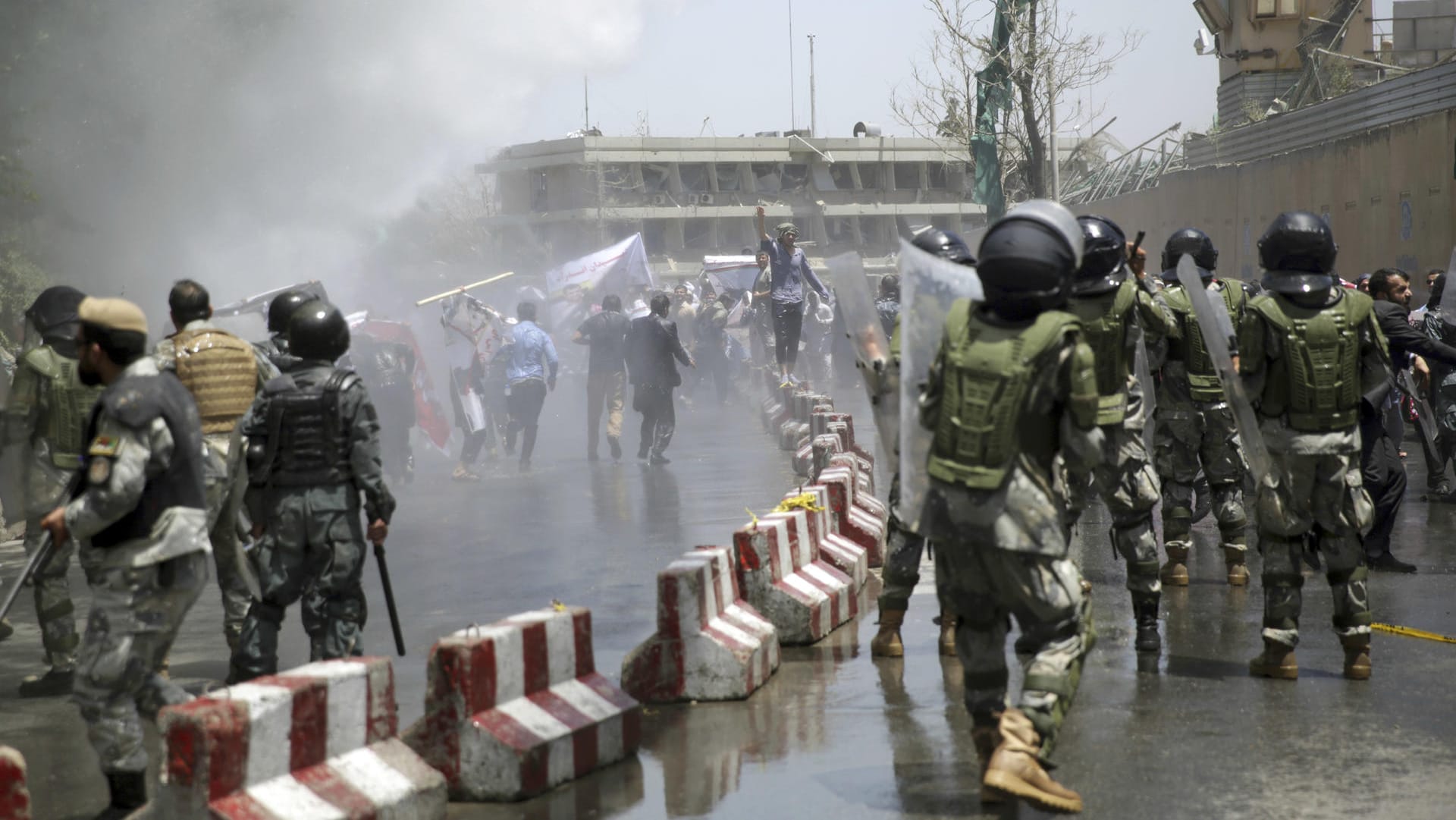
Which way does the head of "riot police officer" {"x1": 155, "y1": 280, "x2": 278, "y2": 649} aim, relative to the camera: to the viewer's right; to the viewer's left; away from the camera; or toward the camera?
away from the camera

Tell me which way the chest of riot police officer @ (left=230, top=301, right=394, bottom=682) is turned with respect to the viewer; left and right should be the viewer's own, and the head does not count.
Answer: facing away from the viewer

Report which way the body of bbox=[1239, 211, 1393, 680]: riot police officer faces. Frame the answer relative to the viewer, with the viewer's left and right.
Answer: facing away from the viewer

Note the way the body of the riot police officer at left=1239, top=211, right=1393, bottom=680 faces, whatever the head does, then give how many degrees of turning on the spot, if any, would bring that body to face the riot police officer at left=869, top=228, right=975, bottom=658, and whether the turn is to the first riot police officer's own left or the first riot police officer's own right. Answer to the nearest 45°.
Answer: approximately 90° to the first riot police officer's own left

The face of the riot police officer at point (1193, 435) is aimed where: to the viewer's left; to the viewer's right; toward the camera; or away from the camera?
away from the camera

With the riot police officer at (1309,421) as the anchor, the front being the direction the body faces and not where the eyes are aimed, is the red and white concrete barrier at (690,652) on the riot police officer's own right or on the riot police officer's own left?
on the riot police officer's own left

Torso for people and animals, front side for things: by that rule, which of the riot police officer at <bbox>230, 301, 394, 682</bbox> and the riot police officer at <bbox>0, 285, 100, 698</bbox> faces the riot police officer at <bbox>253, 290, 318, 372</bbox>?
the riot police officer at <bbox>230, 301, 394, 682</bbox>

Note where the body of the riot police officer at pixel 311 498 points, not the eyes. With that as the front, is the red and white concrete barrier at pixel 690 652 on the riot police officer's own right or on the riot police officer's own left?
on the riot police officer's own right

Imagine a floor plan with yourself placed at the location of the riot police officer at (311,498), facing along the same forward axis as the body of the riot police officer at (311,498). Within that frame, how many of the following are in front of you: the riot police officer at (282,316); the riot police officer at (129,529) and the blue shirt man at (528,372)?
2

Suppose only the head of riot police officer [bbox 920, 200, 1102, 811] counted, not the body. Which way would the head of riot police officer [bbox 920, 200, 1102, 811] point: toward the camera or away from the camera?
away from the camera

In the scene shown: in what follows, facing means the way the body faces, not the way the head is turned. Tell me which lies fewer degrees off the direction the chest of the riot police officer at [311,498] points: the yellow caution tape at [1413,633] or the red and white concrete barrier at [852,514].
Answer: the red and white concrete barrier

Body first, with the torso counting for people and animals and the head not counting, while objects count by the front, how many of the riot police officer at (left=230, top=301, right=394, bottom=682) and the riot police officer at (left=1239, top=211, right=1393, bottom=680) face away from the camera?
2

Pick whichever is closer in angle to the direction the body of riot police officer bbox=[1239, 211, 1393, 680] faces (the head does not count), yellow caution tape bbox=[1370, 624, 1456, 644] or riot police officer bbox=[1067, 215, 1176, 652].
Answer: the yellow caution tape

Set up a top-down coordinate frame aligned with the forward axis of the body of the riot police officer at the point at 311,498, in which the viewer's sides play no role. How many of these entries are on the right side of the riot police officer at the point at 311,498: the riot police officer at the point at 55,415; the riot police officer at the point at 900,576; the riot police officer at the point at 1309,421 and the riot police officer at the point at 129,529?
2

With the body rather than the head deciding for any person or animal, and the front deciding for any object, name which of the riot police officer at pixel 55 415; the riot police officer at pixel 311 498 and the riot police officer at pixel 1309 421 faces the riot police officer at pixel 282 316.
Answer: the riot police officer at pixel 311 498

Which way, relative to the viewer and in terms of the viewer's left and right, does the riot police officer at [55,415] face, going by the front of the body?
facing away from the viewer and to the left of the viewer
